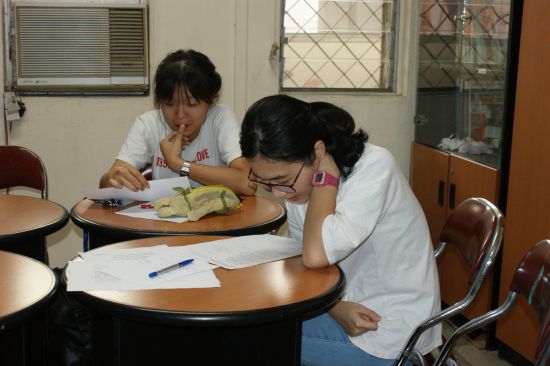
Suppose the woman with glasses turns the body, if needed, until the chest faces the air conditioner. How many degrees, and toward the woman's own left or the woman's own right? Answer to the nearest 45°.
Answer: approximately 45° to the woman's own right

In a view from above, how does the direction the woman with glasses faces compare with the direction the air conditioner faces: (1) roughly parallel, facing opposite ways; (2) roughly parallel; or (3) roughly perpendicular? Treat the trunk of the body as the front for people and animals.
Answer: roughly perpendicular

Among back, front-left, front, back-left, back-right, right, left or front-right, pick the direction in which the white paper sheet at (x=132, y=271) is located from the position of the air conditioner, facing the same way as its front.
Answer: front

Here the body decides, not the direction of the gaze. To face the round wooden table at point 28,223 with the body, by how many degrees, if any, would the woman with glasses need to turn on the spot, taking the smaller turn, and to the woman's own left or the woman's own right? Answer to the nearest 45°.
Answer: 0° — they already face it

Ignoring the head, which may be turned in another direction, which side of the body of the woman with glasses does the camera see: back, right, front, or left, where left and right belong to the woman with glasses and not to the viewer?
left

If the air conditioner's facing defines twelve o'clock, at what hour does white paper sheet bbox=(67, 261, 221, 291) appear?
The white paper sheet is roughly at 12 o'clock from the air conditioner.

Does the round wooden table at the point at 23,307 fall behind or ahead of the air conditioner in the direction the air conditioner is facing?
ahead

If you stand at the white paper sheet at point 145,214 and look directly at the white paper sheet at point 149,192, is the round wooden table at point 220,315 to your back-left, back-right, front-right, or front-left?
back-right

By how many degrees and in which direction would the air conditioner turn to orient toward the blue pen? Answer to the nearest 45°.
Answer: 0° — it already faces it

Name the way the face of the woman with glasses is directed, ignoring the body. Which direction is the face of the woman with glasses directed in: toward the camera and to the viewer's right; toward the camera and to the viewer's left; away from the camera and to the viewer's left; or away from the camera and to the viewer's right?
toward the camera and to the viewer's left

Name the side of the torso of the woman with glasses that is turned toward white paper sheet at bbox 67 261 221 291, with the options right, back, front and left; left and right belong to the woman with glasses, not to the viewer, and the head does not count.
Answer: front

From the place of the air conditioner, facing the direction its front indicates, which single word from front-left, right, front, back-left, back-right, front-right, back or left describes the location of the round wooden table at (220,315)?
front

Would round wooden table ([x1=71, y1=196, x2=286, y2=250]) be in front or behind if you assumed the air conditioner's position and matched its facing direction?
in front

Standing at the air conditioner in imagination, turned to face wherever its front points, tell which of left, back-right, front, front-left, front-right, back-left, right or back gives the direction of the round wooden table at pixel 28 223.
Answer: front

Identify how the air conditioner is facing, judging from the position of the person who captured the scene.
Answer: facing the viewer
